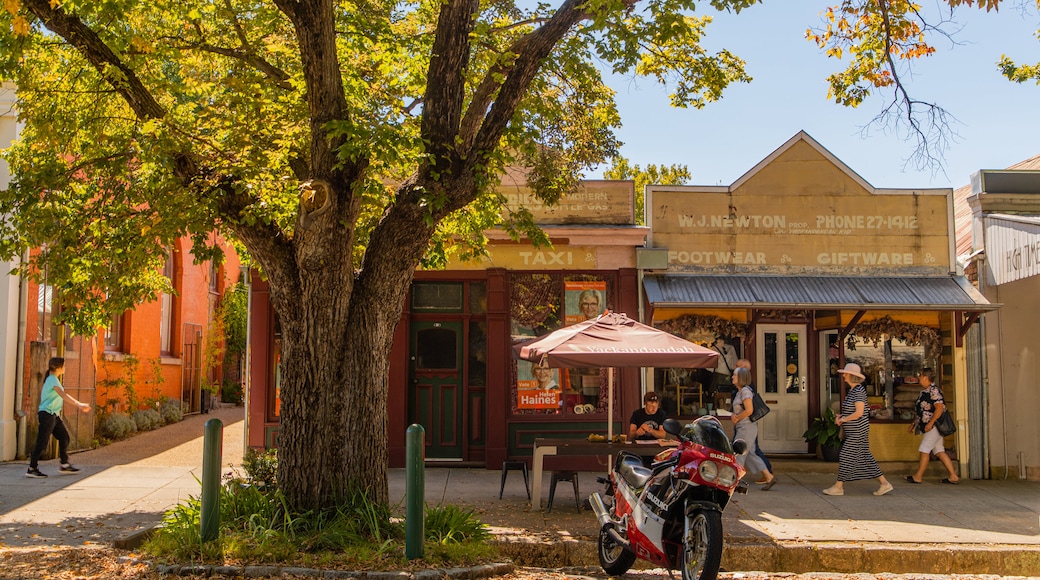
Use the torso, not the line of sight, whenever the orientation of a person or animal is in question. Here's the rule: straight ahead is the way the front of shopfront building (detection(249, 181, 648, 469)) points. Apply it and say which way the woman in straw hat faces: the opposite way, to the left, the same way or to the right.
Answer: to the right

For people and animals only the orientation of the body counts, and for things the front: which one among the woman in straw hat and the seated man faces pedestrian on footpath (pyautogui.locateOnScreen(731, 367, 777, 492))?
the woman in straw hat

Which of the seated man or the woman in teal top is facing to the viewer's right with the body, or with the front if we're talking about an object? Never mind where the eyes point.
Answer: the woman in teal top

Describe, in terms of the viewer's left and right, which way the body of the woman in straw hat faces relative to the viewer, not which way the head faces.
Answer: facing to the left of the viewer

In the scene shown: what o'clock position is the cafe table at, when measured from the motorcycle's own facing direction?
The cafe table is roughly at 7 o'clock from the motorcycle.

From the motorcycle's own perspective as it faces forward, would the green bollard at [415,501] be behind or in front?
behind

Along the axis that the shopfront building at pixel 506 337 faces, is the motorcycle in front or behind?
in front

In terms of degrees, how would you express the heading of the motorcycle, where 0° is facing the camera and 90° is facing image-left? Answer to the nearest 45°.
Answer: approximately 315°

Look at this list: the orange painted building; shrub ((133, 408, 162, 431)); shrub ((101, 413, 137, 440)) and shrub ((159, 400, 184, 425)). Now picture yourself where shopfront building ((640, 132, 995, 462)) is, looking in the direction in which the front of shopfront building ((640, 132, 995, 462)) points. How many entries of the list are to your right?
4

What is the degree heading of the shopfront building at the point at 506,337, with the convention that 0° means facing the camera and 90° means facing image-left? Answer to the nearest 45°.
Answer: approximately 0°

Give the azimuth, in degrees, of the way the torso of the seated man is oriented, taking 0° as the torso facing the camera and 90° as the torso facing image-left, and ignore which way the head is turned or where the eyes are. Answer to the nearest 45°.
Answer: approximately 0°

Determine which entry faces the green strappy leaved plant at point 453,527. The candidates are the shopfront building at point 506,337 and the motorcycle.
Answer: the shopfront building

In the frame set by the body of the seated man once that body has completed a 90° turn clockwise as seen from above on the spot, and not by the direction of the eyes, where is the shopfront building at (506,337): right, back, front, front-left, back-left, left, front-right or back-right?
front-right
